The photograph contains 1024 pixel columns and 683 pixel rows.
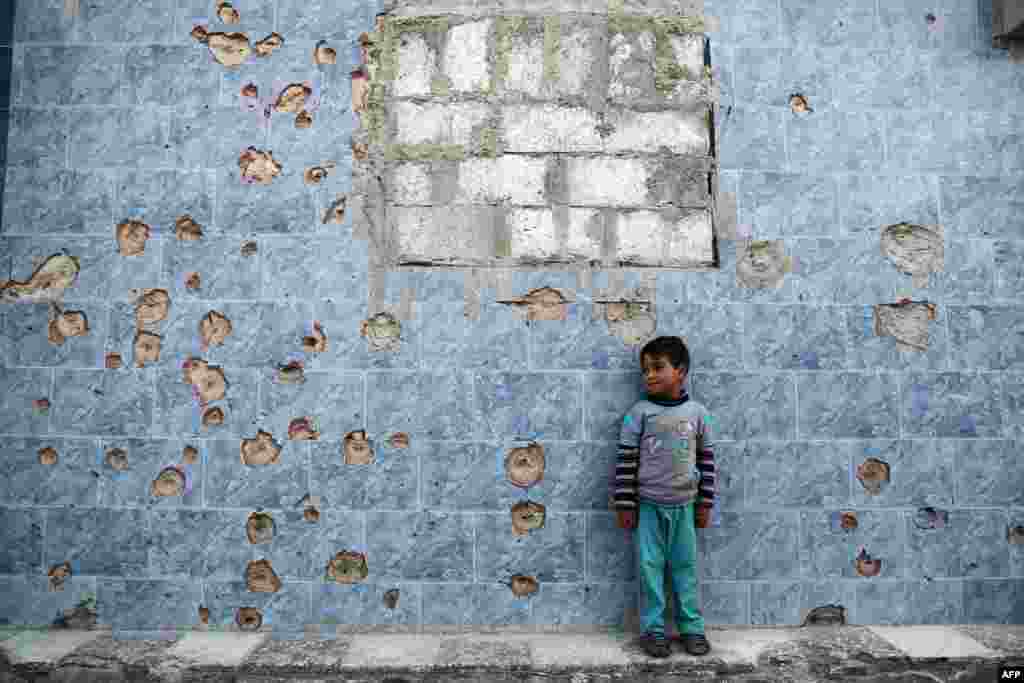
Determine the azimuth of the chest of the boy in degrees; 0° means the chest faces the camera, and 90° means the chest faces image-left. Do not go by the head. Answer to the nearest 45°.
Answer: approximately 0°
